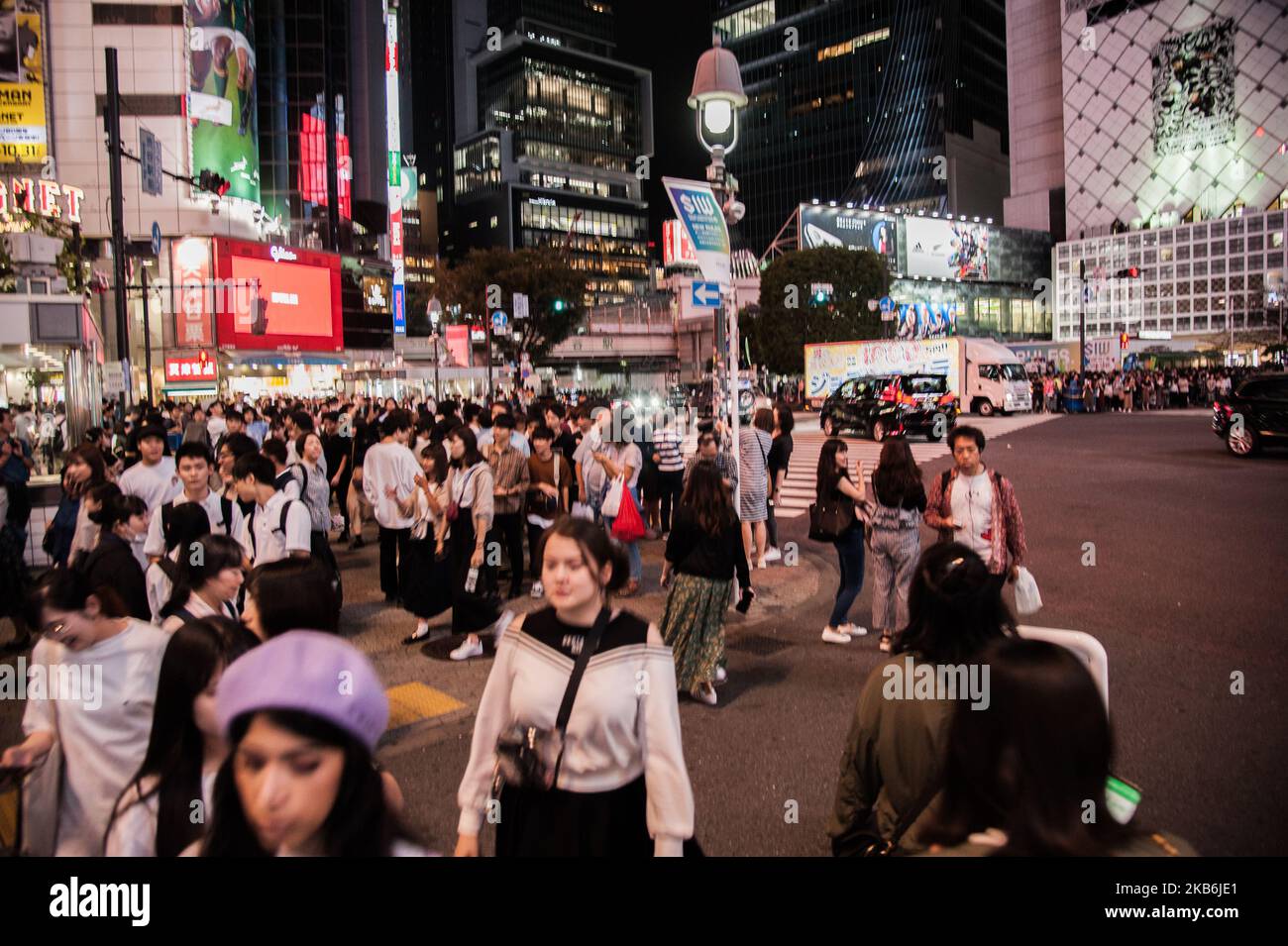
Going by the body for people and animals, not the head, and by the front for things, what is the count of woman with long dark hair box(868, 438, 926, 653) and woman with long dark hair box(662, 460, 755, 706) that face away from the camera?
2

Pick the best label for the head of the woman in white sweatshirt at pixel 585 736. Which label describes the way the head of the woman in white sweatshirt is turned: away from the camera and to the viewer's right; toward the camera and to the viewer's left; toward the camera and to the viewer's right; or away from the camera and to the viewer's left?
toward the camera and to the viewer's left

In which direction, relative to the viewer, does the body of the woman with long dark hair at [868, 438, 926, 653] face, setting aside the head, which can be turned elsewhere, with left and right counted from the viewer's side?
facing away from the viewer

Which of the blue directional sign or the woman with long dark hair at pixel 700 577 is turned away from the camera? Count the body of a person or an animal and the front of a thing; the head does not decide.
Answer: the woman with long dark hair

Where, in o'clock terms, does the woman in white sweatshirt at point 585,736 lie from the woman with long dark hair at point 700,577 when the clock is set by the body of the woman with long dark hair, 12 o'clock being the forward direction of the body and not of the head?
The woman in white sweatshirt is roughly at 6 o'clock from the woman with long dark hair.

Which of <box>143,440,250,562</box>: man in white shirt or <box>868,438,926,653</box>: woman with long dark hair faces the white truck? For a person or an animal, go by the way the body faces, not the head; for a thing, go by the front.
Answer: the woman with long dark hair

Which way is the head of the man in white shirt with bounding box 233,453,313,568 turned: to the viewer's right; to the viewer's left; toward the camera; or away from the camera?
to the viewer's left

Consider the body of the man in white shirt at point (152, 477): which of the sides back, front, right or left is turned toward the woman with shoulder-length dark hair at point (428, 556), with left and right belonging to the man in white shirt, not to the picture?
left
